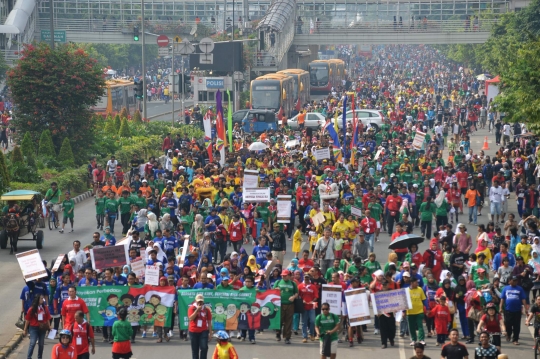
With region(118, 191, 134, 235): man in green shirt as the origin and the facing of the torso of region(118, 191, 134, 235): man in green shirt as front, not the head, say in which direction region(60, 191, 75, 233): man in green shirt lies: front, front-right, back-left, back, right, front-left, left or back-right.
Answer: back-right

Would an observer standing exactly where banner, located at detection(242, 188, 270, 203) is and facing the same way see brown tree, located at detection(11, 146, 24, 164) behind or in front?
behind

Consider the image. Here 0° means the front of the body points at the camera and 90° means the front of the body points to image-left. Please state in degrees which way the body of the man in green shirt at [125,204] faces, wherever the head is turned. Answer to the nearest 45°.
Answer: approximately 0°

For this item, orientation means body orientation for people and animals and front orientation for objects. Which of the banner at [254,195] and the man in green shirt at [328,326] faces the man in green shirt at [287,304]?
the banner

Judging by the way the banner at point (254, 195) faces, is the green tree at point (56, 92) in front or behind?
behind

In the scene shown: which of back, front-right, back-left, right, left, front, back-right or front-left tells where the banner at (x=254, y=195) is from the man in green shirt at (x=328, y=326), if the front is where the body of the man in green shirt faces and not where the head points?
back

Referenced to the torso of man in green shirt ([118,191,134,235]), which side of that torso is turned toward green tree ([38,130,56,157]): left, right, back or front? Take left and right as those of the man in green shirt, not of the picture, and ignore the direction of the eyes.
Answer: back

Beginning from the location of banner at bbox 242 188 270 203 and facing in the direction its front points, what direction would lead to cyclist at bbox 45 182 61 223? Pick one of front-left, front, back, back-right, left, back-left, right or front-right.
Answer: back-right
